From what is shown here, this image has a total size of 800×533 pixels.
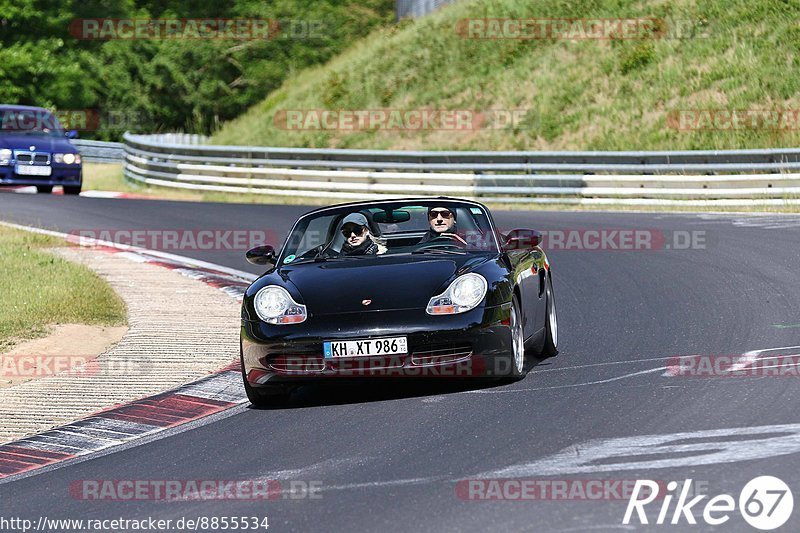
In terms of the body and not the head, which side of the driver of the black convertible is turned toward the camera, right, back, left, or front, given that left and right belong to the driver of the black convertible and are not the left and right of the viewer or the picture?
front

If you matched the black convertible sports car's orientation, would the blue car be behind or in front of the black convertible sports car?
behind

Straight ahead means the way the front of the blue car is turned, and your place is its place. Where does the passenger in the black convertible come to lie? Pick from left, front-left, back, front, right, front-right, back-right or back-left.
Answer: front

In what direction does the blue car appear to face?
toward the camera

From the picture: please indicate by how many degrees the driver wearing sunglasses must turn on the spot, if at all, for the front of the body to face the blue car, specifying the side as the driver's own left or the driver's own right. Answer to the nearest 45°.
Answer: approximately 135° to the driver's own right

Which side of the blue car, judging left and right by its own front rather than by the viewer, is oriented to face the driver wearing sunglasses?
front

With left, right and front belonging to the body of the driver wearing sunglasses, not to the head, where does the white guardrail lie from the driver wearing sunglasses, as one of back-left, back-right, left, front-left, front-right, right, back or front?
back

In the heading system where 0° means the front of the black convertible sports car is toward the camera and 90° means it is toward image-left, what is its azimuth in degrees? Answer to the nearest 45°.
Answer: approximately 0°

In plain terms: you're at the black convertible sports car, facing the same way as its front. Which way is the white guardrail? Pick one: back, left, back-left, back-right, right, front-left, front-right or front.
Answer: back

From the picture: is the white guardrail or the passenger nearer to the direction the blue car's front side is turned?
the passenger

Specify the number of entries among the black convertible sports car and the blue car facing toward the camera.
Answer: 2
